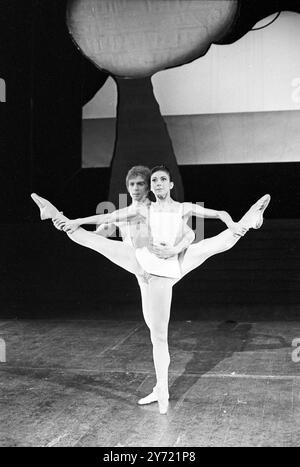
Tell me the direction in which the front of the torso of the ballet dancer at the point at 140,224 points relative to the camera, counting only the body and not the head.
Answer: toward the camera

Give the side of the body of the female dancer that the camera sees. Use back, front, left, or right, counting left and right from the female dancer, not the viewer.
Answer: front
